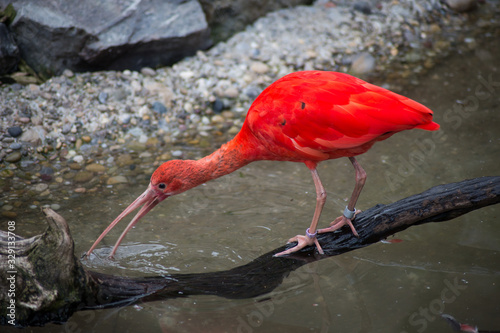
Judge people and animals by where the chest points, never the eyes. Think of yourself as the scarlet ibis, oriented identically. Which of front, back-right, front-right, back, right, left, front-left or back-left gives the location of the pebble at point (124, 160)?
front-right

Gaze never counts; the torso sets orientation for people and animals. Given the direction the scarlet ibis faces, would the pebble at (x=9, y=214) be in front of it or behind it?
in front

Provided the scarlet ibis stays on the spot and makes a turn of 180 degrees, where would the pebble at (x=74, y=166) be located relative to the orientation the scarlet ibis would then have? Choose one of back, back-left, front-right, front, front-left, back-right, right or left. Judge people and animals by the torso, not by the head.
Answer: back-left

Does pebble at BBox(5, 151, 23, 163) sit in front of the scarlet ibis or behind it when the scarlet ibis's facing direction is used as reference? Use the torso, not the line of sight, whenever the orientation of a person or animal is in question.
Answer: in front

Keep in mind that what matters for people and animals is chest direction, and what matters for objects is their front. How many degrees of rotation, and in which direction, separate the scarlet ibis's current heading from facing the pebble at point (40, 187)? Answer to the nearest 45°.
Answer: approximately 45° to its right

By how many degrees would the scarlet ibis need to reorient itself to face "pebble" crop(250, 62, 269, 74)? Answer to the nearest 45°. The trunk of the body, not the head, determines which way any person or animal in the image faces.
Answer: approximately 90° to its right

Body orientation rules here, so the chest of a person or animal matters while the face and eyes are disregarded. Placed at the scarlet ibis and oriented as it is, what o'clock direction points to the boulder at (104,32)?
The boulder is roughly at 2 o'clock from the scarlet ibis.

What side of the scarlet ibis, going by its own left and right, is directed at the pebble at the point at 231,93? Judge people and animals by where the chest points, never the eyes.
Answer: right

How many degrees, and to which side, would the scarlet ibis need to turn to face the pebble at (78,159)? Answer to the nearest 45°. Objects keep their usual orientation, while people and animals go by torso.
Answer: approximately 45° to its right

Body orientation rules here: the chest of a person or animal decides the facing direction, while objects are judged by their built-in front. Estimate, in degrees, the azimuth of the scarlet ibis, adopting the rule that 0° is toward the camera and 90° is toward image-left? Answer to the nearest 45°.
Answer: approximately 90°

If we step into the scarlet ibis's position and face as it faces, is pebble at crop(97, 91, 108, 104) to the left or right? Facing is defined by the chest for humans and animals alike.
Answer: on its right

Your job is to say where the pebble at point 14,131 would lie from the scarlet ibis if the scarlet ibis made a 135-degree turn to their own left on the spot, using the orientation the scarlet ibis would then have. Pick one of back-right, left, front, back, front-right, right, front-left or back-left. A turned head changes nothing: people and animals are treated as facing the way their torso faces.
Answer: back

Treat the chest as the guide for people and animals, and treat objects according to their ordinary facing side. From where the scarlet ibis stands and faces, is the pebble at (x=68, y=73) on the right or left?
on its right
